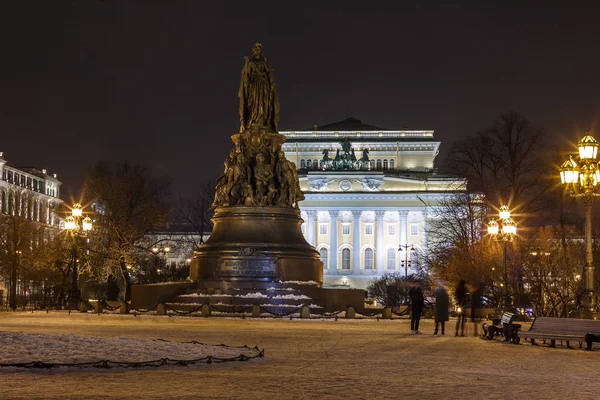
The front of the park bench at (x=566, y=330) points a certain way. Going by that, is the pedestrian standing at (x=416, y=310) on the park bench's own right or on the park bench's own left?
on the park bench's own right

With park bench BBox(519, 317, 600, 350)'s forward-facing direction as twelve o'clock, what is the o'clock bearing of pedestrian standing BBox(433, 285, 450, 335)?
The pedestrian standing is roughly at 3 o'clock from the park bench.

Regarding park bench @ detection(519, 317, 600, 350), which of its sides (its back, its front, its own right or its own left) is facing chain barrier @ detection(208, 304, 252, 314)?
right

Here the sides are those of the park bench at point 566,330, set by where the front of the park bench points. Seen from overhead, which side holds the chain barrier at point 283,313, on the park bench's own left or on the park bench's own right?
on the park bench's own right

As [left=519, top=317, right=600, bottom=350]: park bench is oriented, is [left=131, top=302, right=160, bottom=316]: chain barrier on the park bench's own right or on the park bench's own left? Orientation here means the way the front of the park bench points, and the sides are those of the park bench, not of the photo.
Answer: on the park bench's own right

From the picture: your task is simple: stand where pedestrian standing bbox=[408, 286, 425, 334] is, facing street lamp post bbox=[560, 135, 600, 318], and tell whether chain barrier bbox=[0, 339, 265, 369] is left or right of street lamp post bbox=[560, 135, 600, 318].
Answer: right

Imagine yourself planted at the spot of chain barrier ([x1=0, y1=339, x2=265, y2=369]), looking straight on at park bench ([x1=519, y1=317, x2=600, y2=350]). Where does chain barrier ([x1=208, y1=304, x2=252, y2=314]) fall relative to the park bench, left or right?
left

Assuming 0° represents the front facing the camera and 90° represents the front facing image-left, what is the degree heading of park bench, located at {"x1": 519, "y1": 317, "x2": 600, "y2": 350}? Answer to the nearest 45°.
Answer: approximately 45°
